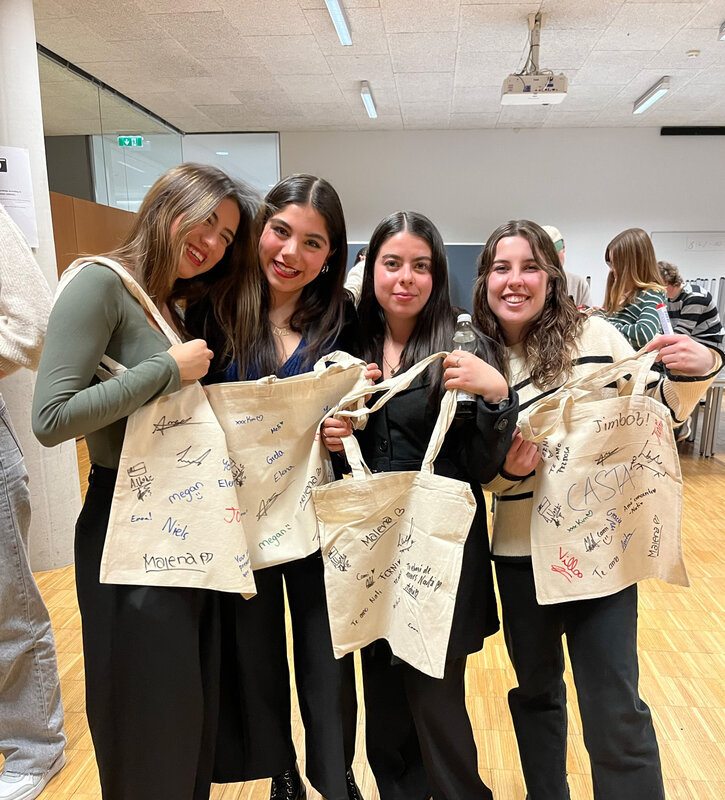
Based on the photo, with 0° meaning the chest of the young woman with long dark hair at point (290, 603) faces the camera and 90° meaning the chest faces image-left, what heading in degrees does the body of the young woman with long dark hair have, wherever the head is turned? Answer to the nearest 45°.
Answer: approximately 0°

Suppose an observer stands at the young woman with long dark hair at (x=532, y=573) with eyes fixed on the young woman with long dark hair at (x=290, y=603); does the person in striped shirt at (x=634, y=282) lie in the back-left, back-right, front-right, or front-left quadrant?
back-right

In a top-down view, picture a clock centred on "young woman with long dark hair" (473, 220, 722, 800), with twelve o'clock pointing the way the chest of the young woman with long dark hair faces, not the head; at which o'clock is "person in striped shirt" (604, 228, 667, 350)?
The person in striped shirt is roughly at 6 o'clock from the young woman with long dark hair.

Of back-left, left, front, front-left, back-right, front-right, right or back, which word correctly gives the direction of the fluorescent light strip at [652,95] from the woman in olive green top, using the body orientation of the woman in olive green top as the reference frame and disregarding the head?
left

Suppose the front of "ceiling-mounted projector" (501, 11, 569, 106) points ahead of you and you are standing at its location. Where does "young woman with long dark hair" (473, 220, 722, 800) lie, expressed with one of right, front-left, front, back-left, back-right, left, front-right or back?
back

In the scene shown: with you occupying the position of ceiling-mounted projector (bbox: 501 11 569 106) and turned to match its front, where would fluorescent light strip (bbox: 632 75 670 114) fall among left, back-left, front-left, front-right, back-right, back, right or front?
front-right

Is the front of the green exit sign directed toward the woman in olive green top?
yes

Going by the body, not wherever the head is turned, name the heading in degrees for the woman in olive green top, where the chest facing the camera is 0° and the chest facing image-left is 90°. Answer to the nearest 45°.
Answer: approximately 315°

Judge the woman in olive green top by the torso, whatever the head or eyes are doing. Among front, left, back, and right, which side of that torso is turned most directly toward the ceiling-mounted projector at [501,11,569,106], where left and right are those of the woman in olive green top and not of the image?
left
